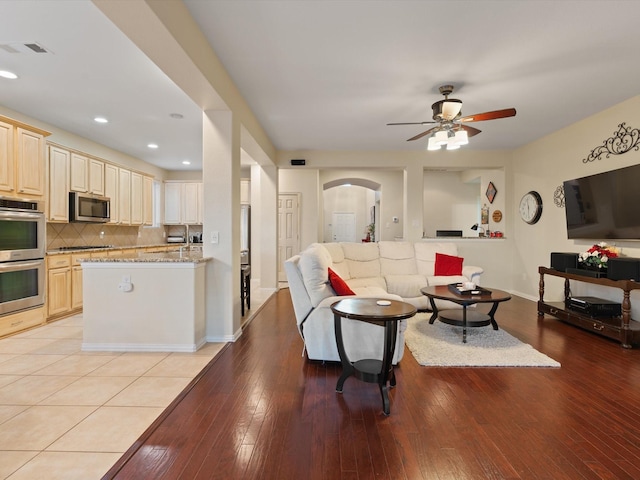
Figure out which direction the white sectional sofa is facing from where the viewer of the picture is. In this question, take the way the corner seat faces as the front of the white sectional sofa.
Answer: facing the viewer and to the right of the viewer

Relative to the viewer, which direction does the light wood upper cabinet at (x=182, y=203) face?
toward the camera

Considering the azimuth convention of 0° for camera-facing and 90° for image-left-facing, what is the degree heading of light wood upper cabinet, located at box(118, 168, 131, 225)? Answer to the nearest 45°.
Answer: approximately 315°

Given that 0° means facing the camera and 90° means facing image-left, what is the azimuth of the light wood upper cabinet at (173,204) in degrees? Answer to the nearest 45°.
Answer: approximately 0°

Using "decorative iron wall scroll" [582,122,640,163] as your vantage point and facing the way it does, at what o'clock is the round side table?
The round side table is roughly at 11 o'clock from the decorative iron wall scroll.

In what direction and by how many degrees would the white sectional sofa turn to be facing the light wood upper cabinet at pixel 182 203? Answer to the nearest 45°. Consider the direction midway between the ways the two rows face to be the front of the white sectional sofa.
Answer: approximately 180°

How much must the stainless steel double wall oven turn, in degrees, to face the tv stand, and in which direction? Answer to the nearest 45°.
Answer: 0° — it already faces it

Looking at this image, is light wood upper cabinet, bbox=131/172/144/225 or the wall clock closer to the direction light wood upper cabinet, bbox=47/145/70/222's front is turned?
the wall clock

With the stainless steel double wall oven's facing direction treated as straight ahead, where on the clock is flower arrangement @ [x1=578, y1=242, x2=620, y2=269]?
The flower arrangement is roughly at 12 o'clock from the stainless steel double wall oven.

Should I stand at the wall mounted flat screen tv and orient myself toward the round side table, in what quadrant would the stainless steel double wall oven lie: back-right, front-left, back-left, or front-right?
front-right

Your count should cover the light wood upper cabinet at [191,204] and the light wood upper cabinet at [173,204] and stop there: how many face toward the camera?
2

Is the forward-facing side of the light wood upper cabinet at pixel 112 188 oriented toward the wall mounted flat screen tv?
yes

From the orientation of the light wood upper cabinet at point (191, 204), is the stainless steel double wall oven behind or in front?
in front

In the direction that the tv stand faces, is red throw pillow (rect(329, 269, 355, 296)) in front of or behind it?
in front

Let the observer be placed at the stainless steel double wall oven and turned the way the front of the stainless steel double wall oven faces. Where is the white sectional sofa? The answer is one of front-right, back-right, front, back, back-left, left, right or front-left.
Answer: front

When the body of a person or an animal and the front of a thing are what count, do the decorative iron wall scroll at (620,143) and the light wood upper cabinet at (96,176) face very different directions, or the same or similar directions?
very different directions

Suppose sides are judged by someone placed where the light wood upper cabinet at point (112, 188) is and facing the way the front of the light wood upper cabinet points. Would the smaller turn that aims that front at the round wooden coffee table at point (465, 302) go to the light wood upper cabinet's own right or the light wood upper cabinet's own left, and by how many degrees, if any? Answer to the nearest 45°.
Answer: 0° — it already faces it

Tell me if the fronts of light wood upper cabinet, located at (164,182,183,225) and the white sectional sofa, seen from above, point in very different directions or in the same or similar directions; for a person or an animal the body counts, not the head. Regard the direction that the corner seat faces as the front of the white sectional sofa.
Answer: same or similar directions

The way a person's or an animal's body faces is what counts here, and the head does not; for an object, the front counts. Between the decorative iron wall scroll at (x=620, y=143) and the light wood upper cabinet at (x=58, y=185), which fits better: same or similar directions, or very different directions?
very different directions
